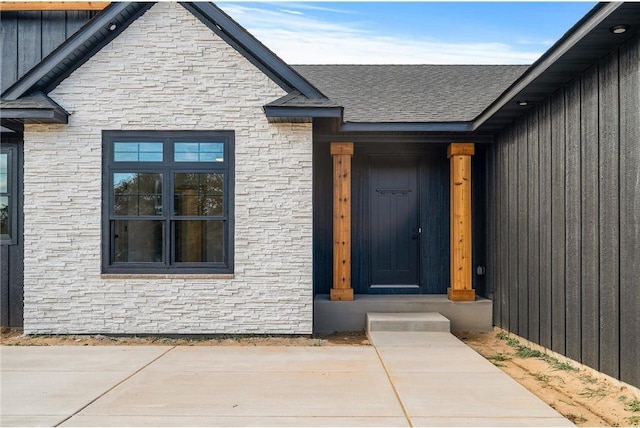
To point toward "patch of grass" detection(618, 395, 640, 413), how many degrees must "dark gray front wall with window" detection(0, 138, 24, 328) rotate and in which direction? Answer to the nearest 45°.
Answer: approximately 45° to its left

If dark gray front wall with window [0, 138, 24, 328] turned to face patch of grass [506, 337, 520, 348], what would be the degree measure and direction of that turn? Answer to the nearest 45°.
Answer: approximately 45° to its left

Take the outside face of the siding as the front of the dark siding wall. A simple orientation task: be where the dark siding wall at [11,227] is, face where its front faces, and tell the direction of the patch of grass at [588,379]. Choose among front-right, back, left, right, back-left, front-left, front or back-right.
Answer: front-left

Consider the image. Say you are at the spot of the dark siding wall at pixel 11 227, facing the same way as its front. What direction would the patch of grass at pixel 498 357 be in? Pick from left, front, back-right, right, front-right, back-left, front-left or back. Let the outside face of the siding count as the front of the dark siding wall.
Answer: front-left

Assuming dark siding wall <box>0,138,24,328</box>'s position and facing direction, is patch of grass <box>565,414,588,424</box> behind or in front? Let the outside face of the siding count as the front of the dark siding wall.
in front

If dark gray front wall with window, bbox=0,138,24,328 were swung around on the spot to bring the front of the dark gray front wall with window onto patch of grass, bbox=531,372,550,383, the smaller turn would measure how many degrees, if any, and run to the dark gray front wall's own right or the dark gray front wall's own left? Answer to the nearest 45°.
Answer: approximately 45° to the dark gray front wall's own left

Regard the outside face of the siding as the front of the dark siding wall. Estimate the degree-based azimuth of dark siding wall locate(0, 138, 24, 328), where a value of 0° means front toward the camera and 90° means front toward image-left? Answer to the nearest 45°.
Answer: approximately 0°

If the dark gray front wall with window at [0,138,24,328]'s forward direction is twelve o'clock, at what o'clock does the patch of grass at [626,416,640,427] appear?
The patch of grass is roughly at 11 o'clock from the dark gray front wall with window.
